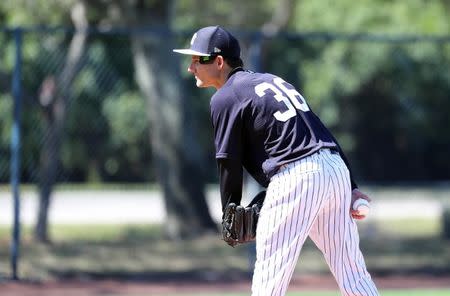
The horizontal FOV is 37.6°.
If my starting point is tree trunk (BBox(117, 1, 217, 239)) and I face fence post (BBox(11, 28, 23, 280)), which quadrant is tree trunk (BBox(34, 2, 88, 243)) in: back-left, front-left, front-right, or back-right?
front-right

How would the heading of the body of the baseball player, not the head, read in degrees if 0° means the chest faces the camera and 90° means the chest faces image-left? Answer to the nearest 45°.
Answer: approximately 135°

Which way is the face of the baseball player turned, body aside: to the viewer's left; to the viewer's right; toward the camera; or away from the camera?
to the viewer's left

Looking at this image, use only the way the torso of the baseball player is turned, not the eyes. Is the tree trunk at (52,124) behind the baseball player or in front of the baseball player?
in front

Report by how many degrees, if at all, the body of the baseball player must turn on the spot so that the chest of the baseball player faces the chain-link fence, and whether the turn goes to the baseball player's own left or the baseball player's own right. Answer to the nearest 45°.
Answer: approximately 45° to the baseball player's own right

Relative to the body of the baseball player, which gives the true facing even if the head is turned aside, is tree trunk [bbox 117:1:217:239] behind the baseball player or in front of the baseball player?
in front
